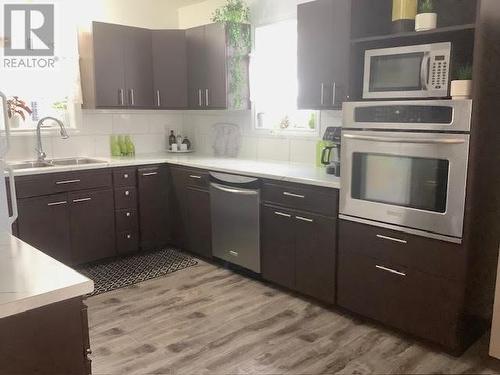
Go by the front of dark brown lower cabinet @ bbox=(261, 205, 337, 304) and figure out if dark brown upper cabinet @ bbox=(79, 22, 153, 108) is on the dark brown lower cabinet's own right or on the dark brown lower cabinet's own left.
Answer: on the dark brown lower cabinet's own right

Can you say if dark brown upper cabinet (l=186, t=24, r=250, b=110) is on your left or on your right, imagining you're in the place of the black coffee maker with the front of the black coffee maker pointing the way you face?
on your right

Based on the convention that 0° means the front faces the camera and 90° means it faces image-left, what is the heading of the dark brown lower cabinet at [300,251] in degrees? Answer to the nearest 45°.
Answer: approximately 45°

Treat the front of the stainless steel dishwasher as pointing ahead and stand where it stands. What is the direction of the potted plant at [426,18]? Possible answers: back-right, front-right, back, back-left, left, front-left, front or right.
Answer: left

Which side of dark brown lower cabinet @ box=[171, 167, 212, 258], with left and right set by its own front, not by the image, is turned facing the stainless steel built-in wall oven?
left

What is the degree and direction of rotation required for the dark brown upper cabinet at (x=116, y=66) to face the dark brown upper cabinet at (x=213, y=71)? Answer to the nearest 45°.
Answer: approximately 45° to its left

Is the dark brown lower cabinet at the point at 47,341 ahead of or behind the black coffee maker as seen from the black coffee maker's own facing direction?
ahead

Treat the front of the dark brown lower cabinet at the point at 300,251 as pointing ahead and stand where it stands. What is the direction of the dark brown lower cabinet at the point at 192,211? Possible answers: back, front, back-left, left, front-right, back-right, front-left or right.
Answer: right

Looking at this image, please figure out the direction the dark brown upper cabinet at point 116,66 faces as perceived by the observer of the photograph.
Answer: facing the viewer and to the right of the viewer
